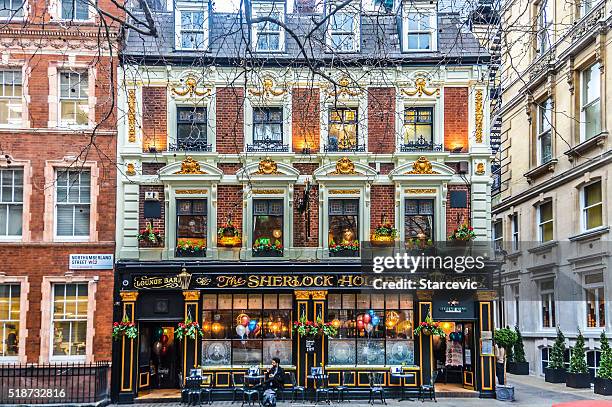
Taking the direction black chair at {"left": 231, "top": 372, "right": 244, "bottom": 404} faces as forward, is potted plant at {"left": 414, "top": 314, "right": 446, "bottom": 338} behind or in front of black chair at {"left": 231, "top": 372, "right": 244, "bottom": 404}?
in front

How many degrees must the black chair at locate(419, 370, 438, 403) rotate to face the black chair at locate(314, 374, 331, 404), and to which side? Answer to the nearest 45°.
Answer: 0° — it already faces it

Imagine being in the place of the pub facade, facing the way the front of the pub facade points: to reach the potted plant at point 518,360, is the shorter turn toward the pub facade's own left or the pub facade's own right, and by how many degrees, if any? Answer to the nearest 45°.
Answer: approximately 135° to the pub facade's own left

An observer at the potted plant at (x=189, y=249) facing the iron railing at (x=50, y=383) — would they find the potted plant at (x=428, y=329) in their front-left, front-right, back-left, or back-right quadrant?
back-left

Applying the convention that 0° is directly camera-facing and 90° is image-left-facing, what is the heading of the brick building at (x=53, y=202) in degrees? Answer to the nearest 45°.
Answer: approximately 0°

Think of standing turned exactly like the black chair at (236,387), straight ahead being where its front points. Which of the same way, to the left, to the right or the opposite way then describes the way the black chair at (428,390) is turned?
the opposite way

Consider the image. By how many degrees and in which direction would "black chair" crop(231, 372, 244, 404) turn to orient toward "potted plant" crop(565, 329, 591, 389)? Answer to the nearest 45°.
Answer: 0° — it already faces it

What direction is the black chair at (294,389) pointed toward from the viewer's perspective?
to the viewer's right

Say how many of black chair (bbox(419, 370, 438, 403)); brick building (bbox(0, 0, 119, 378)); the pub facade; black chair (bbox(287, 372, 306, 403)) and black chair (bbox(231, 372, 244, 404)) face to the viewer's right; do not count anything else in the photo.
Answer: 2

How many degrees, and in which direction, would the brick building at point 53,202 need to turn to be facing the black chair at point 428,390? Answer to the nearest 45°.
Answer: approximately 90° to its left
